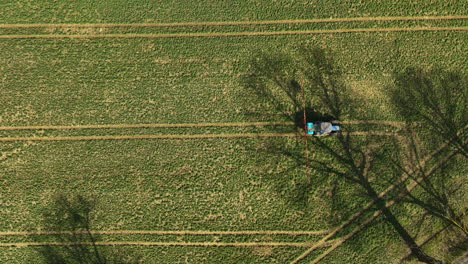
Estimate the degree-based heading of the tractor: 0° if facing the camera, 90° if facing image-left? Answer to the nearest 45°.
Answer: approximately 270°
